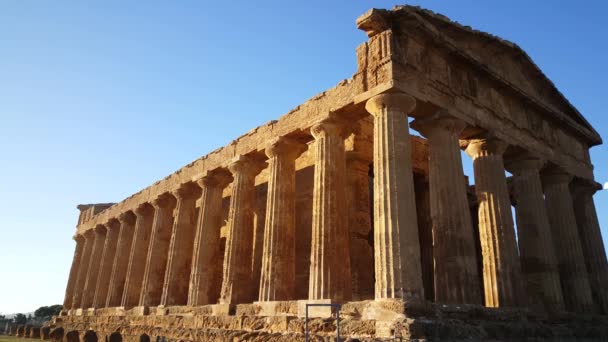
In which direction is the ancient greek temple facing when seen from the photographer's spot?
facing the viewer and to the right of the viewer
